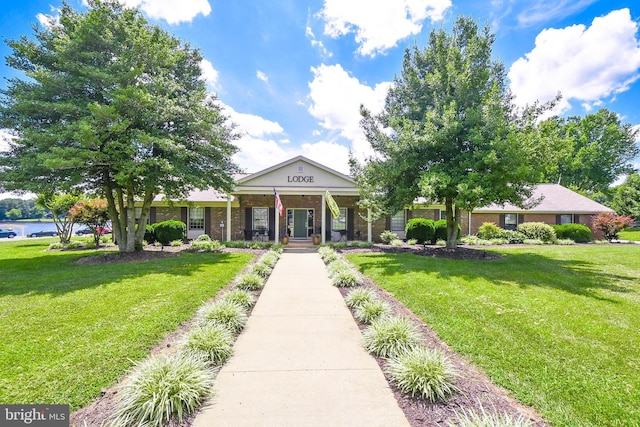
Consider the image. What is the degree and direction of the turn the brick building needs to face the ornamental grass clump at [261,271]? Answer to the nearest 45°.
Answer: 0° — it already faces it

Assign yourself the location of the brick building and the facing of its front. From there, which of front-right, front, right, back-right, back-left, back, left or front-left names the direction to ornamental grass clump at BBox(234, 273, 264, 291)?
front

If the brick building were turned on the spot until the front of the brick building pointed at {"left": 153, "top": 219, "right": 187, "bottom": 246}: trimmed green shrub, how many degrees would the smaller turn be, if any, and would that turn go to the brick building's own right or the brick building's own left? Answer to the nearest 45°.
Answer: approximately 45° to the brick building's own right

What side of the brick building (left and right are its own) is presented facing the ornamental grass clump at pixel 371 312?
front

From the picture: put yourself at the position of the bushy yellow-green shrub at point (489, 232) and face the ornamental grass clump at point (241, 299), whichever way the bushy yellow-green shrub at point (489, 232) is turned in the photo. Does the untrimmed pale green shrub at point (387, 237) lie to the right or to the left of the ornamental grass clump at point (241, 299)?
right

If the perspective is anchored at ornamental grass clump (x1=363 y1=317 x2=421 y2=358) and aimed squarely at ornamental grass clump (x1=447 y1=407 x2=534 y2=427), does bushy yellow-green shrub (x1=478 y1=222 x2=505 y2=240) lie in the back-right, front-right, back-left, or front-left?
back-left

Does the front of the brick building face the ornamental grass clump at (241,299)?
yes

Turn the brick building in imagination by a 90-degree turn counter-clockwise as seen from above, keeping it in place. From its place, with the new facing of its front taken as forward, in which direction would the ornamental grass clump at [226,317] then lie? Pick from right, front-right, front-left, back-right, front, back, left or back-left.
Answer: right

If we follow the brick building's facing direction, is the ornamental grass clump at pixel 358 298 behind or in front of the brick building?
in front

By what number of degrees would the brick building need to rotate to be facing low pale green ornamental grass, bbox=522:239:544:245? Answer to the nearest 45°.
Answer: approximately 90° to its left

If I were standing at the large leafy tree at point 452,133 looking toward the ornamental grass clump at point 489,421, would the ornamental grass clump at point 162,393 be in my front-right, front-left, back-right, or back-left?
front-right

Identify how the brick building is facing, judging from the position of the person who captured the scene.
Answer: facing the viewer

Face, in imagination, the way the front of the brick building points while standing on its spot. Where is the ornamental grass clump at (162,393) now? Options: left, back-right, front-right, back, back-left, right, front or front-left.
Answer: front

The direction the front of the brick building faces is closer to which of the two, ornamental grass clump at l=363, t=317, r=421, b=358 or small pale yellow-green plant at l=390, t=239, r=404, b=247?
the ornamental grass clump
